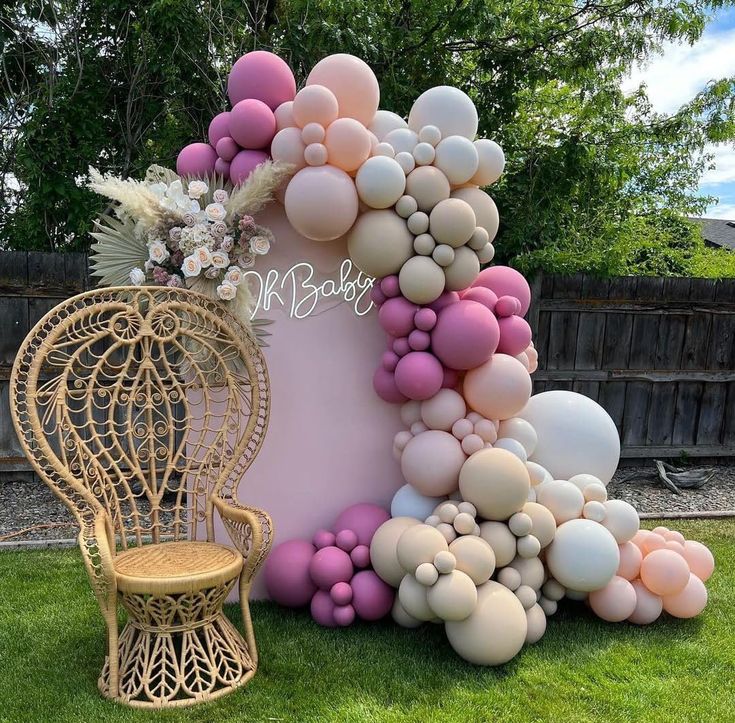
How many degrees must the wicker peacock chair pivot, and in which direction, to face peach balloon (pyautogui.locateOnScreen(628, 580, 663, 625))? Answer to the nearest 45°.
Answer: approximately 45° to its left

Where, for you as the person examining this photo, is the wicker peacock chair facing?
facing the viewer and to the right of the viewer

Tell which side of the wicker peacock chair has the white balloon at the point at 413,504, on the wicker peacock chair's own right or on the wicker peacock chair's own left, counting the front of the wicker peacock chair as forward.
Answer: on the wicker peacock chair's own left

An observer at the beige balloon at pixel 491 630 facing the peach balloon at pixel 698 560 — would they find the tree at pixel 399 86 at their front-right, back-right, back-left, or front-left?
front-left

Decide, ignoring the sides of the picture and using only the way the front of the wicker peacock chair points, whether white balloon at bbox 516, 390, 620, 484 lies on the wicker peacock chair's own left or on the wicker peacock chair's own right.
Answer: on the wicker peacock chair's own left

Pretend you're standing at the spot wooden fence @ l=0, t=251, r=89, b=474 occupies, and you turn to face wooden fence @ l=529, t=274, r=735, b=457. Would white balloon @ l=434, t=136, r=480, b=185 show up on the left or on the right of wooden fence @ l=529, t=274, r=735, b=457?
right
